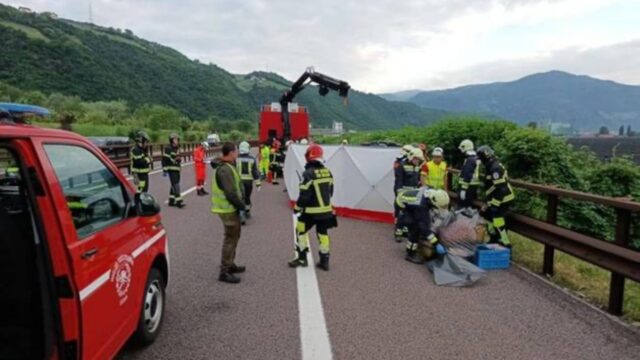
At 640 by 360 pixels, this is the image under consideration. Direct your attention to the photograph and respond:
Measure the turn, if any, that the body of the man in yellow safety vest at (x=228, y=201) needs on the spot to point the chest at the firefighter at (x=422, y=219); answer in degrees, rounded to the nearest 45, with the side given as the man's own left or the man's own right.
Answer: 0° — they already face them

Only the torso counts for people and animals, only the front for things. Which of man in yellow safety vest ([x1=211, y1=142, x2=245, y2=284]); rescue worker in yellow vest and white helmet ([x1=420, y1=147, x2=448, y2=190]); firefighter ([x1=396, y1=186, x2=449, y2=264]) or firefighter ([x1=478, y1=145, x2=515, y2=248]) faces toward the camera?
rescue worker in yellow vest and white helmet ([x1=420, y1=147, x2=448, y2=190])

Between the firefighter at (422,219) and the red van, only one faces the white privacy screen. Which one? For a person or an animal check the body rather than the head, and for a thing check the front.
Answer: the red van

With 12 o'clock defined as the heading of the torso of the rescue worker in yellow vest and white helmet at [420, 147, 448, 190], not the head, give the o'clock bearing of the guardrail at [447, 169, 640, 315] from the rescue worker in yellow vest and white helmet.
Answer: The guardrail is roughly at 11 o'clock from the rescue worker in yellow vest and white helmet.

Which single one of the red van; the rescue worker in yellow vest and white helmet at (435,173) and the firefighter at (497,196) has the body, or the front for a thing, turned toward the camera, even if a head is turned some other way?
the rescue worker in yellow vest and white helmet at (435,173)

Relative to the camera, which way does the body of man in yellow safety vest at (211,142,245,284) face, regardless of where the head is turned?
to the viewer's right

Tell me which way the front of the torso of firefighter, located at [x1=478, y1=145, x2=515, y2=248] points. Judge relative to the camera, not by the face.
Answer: to the viewer's left

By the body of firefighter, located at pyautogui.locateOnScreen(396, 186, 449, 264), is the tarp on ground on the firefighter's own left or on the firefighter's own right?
on the firefighter's own right

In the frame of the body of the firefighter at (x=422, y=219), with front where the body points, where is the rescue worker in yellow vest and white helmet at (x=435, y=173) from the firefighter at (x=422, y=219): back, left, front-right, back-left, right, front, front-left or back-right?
left

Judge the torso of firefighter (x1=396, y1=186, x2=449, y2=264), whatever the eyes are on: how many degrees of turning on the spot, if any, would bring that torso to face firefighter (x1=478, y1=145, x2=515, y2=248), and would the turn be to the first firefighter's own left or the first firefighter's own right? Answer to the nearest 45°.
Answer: approximately 45° to the first firefighter's own left

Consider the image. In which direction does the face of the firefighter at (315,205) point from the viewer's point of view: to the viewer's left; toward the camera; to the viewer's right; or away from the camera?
away from the camera

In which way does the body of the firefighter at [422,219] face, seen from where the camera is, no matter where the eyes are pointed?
to the viewer's right
